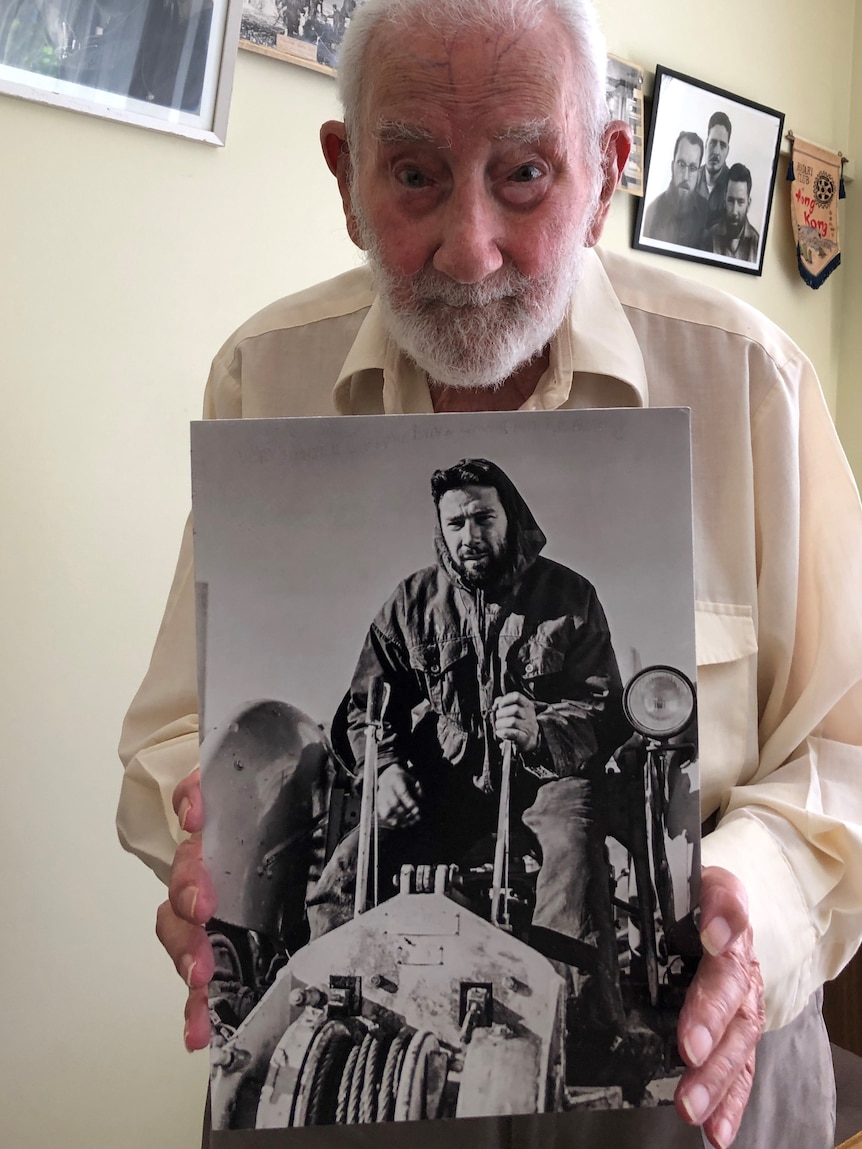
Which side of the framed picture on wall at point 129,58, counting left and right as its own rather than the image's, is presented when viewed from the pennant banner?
left

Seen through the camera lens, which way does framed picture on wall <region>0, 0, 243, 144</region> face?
facing the viewer

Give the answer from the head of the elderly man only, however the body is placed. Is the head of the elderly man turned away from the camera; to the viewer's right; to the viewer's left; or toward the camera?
toward the camera

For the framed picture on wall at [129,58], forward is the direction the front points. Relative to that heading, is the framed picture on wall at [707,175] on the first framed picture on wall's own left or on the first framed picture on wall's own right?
on the first framed picture on wall's own left

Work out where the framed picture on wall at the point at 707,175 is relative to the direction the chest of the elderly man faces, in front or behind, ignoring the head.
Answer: behind

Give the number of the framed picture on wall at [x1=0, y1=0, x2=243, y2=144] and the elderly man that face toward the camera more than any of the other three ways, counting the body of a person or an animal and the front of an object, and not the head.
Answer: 2

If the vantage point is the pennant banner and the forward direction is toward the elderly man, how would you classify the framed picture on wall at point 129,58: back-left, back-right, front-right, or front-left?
front-right

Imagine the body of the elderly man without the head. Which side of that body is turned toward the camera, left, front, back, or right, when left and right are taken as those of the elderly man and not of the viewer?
front
